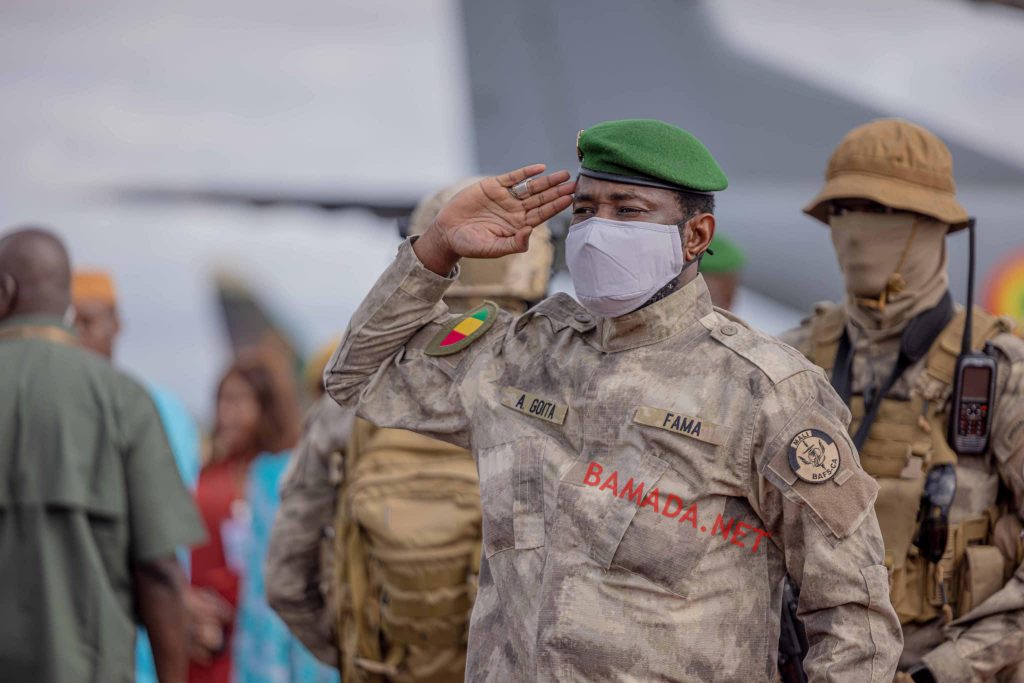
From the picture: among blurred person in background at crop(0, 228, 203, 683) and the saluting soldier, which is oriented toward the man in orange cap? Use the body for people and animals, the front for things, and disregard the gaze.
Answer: the blurred person in background

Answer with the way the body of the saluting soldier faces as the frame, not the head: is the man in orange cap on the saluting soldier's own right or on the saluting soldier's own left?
on the saluting soldier's own right

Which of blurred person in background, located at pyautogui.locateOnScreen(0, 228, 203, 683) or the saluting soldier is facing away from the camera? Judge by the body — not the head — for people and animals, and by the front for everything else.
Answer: the blurred person in background

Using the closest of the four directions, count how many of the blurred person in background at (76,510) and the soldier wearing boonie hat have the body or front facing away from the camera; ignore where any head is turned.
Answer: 1

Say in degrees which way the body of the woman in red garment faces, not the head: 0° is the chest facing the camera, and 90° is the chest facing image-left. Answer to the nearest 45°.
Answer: approximately 45°

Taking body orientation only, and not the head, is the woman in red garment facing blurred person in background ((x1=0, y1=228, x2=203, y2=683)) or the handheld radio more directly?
the blurred person in background

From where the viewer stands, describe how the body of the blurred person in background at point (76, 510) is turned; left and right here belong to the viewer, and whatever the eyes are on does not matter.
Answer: facing away from the viewer

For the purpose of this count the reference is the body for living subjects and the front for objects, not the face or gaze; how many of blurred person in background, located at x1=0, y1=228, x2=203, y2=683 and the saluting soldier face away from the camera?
1
